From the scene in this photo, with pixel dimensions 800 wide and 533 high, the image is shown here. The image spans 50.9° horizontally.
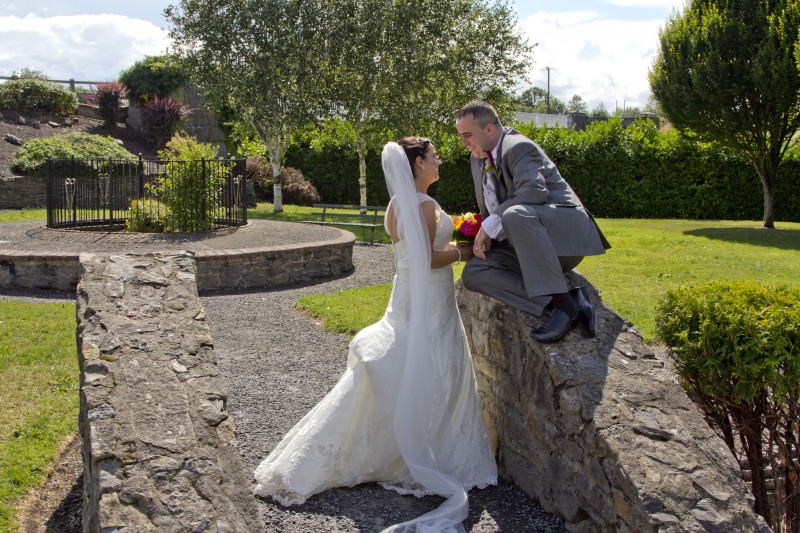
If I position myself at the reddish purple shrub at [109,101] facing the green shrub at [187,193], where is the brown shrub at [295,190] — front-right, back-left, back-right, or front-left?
front-left

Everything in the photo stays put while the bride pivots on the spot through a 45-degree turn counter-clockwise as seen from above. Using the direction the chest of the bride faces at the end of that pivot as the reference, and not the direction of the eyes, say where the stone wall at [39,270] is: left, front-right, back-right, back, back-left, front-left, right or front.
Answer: left

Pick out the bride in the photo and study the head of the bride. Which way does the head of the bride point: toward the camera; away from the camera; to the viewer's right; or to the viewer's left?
to the viewer's right

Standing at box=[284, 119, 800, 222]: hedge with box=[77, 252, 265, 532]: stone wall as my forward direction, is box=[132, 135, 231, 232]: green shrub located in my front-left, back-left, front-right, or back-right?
front-right

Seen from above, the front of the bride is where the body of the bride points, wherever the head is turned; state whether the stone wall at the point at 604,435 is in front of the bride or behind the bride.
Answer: in front

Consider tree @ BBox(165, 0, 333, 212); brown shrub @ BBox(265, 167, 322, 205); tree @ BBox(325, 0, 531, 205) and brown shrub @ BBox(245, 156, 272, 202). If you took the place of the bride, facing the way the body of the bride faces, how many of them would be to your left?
4

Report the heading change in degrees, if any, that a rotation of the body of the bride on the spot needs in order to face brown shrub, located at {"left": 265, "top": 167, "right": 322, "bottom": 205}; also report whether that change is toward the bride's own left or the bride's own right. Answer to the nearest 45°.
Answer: approximately 90° to the bride's own left

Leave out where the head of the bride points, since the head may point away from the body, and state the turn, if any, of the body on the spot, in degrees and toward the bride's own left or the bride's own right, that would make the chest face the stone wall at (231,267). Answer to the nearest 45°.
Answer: approximately 90° to the bride's own left

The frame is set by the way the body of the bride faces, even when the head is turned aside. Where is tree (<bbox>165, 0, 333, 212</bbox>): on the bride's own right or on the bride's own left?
on the bride's own left

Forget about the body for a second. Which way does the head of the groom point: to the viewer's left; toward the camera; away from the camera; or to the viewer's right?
to the viewer's left

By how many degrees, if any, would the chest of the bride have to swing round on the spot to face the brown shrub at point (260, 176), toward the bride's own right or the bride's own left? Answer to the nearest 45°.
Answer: approximately 90° to the bride's own left

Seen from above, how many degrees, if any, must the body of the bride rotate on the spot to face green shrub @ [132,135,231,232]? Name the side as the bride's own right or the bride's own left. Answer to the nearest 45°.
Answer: approximately 90° to the bride's own left

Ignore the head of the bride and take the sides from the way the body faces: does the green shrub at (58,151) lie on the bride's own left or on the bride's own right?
on the bride's own left

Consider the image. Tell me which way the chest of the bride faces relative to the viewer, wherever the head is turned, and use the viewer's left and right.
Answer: facing to the right of the viewer
